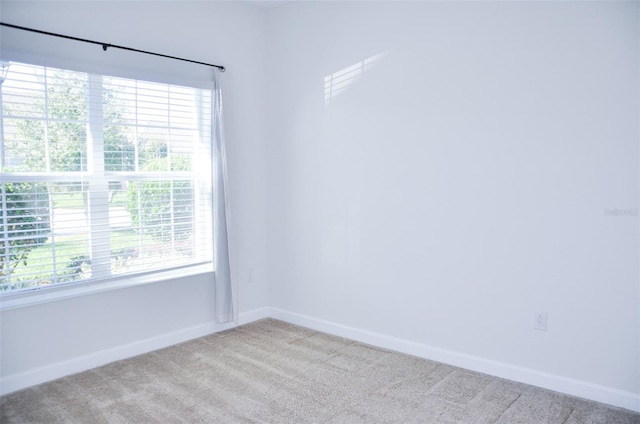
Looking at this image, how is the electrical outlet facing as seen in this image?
toward the camera

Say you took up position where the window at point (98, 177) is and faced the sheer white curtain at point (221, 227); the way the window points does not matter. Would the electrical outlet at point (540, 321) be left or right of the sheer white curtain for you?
right

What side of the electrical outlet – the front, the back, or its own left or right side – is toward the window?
right

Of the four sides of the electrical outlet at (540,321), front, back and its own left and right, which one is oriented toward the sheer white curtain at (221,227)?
right
